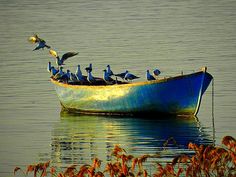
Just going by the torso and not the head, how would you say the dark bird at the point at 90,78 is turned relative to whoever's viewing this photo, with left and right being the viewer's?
facing to the left of the viewer
